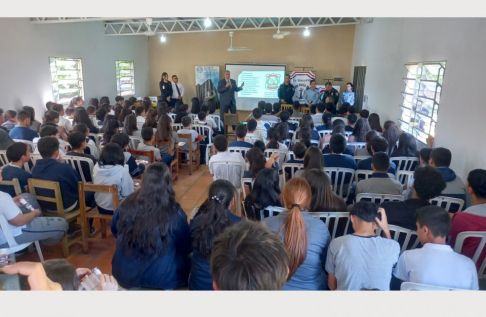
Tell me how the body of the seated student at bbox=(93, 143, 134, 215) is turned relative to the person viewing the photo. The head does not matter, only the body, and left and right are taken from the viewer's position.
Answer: facing away from the viewer and to the right of the viewer

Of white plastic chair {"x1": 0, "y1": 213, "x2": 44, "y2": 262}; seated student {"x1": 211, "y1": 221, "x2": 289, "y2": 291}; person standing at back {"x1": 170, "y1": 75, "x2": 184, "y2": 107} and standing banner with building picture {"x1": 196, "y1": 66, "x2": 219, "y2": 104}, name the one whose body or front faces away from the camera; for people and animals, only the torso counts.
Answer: the seated student

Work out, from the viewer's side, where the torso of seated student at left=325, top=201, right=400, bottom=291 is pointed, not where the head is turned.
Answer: away from the camera

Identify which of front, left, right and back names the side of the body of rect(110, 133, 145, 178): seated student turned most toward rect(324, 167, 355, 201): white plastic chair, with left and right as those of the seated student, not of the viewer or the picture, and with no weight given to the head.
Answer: right

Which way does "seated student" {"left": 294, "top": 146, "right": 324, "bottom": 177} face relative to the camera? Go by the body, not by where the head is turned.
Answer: away from the camera

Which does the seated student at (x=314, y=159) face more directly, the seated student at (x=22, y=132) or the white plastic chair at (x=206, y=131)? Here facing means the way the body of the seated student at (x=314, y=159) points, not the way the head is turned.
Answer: the white plastic chair

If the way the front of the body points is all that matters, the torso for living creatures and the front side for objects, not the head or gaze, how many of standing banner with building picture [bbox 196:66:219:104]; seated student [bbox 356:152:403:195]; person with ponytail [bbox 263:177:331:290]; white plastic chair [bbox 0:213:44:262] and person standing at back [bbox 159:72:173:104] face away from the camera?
2

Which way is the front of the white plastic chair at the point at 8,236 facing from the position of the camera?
facing to the right of the viewer

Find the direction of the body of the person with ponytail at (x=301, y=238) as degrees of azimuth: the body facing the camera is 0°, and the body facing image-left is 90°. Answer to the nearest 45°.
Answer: approximately 180°

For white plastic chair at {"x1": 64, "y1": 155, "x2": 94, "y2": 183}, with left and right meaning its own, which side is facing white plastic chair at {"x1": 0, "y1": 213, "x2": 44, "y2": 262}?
back

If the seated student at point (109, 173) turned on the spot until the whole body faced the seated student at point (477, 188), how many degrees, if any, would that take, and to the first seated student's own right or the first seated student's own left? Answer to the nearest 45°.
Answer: approximately 90° to the first seated student's own right

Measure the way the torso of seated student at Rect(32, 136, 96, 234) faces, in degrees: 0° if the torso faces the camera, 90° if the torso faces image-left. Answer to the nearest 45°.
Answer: approximately 225°

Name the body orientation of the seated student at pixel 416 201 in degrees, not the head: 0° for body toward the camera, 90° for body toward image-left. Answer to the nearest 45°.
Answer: approximately 135°

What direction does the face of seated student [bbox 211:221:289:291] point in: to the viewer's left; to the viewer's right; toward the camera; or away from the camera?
away from the camera

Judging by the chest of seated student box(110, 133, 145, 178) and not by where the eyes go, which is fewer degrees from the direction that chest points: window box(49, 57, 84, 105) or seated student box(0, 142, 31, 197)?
the window
